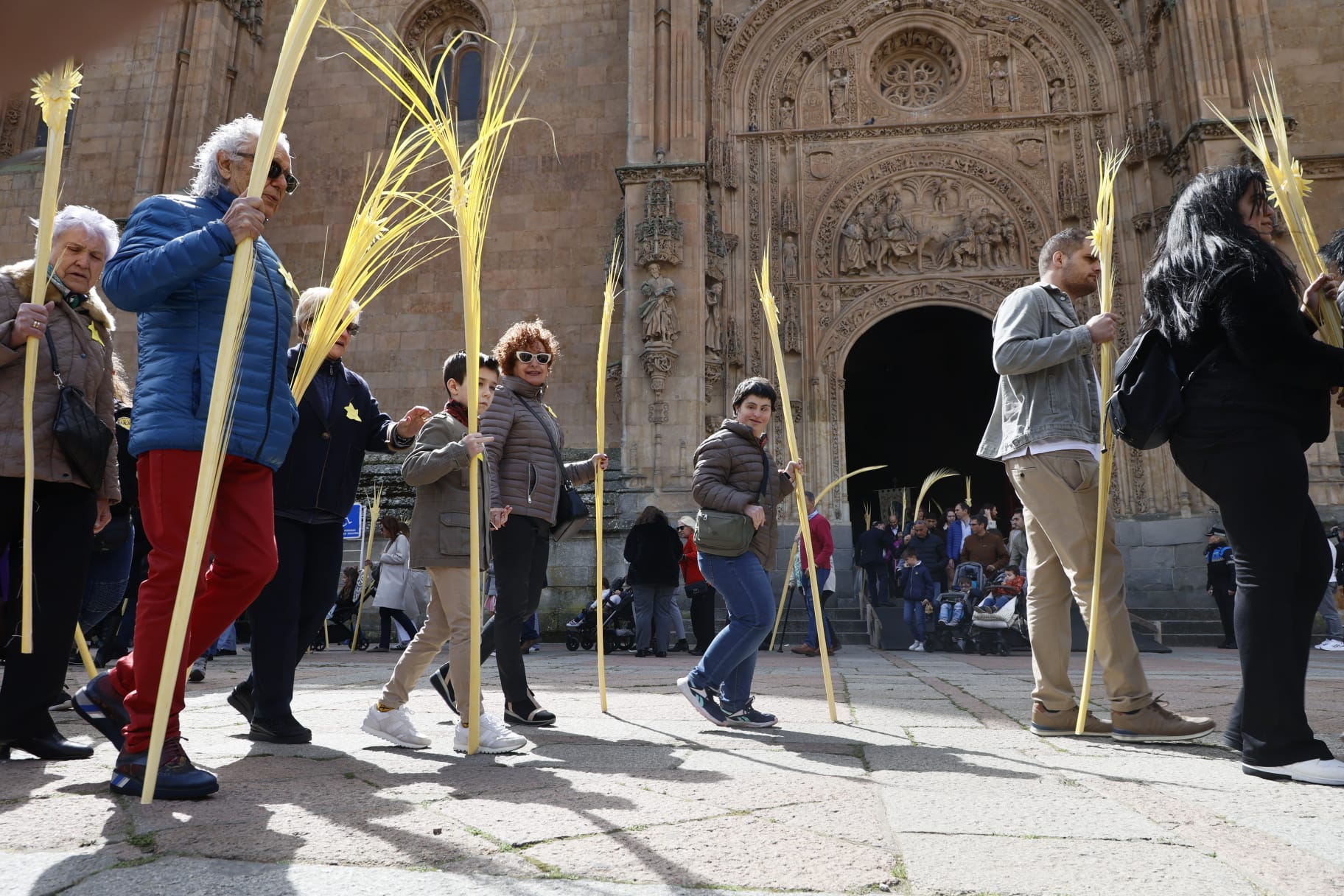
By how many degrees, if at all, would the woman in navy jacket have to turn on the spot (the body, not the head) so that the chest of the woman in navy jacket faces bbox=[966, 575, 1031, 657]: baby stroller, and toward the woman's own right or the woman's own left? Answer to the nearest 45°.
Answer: approximately 90° to the woman's own left

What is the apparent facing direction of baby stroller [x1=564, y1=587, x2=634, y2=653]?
to the viewer's left

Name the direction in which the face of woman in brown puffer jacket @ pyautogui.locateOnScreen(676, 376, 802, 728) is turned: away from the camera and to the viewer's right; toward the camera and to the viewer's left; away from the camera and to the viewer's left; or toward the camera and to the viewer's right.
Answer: toward the camera and to the viewer's right

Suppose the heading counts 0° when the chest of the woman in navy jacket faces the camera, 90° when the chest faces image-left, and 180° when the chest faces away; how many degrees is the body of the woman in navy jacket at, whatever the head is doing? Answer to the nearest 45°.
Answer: approximately 315°

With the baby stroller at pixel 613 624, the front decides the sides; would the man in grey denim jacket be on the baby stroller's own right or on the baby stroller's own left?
on the baby stroller's own left

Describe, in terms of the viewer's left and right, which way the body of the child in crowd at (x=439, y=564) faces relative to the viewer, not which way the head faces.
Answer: facing to the right of the viewer
